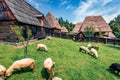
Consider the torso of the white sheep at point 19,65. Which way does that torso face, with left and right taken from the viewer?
facing to the left of the viewer

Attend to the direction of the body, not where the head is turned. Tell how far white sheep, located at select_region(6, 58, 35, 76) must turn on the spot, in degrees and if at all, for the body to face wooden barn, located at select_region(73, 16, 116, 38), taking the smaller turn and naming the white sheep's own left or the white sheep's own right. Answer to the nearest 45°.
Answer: approximately 135° to the white sheep's own right
